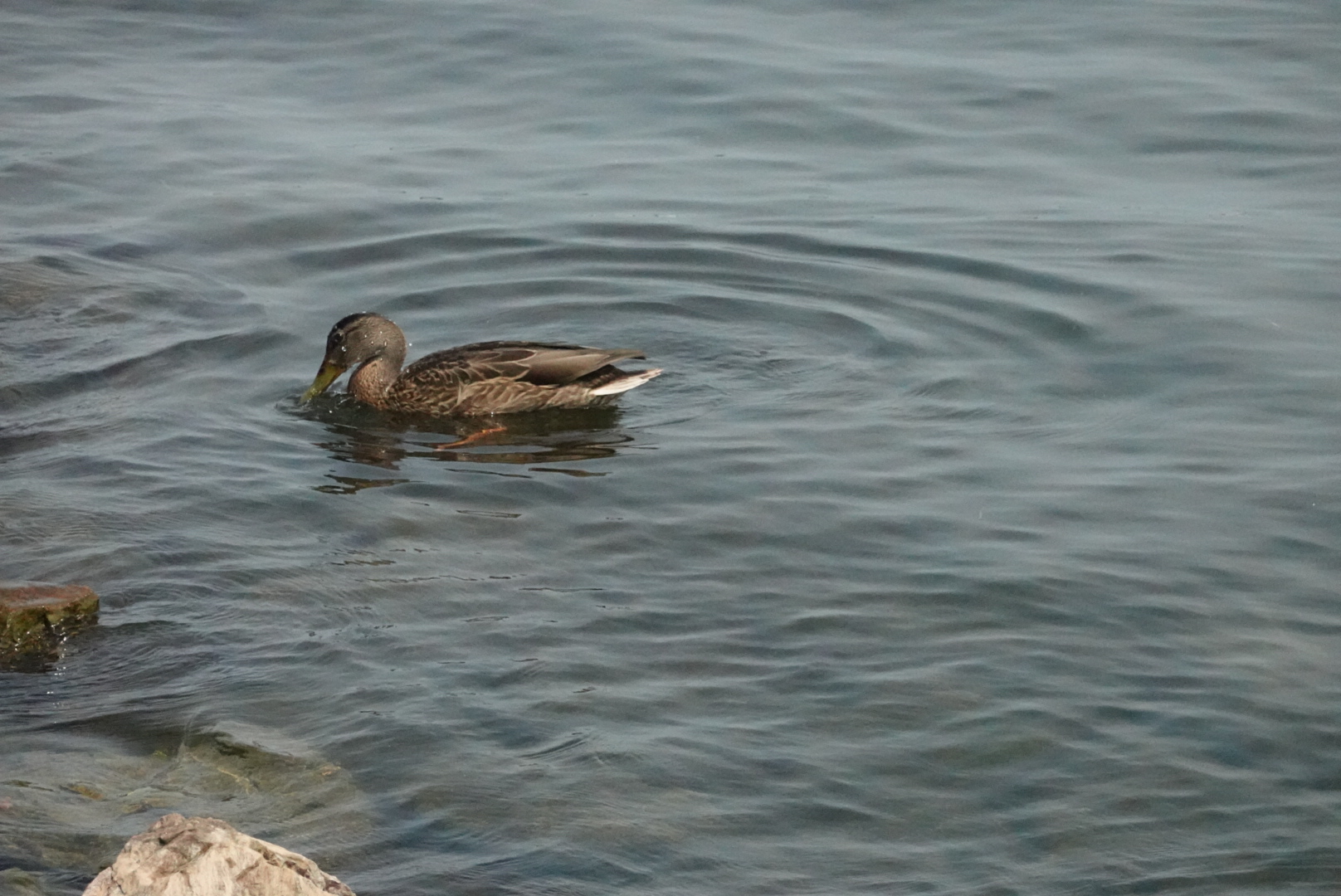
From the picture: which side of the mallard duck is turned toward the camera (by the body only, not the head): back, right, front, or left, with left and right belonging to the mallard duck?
left

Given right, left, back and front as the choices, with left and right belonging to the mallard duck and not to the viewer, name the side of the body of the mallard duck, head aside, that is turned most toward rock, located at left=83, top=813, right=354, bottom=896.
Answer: left

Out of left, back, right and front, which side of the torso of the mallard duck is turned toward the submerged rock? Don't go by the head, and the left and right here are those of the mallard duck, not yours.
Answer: left

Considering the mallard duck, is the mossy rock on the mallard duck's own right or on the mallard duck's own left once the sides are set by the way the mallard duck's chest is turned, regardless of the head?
on the mallard duck's own left
